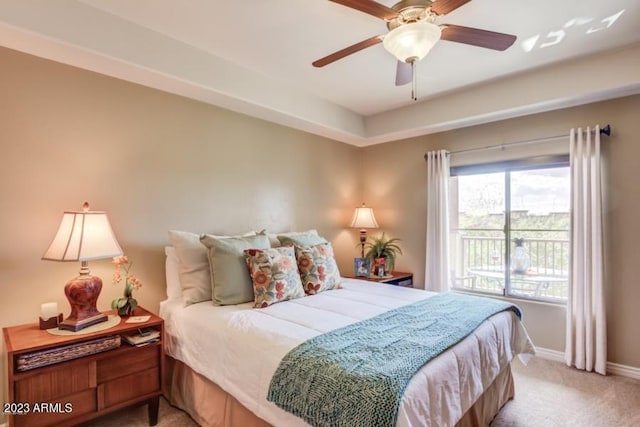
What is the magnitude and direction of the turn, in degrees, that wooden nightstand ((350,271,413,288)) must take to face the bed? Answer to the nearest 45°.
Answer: approximately 45° to its right

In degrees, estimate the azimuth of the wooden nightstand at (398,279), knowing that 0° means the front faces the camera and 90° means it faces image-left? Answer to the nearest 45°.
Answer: approximately 315°

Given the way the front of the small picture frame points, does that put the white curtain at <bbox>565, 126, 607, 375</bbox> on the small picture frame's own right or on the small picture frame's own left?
on the small picture frame's own left

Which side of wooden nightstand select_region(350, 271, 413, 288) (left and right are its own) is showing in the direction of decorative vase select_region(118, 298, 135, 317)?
right

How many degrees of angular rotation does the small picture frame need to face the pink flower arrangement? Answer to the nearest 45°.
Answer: approximately 45° to its right
